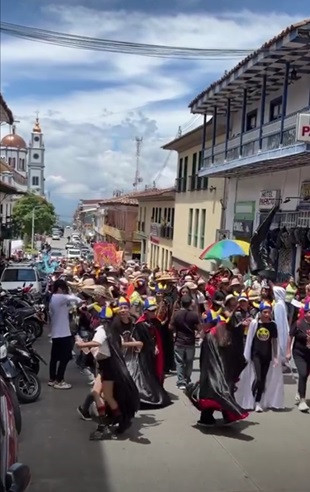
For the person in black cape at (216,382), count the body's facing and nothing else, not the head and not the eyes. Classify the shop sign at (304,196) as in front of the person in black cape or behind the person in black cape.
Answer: in front

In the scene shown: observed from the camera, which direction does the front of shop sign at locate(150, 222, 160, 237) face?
facing the viewer and to the left of the viewer

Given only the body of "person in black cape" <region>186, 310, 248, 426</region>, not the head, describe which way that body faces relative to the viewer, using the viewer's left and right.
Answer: facing away from the viewer

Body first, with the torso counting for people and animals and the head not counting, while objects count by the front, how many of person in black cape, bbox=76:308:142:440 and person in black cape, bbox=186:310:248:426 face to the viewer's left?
1

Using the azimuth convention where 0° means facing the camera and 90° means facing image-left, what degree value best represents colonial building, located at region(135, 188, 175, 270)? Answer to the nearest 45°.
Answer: approximately 45°

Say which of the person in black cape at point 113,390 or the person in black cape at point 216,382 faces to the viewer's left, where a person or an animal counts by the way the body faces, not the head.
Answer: the person in black cape at point 113,390

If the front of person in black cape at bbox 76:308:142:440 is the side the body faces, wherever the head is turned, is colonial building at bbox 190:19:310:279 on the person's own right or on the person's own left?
on the person's own right

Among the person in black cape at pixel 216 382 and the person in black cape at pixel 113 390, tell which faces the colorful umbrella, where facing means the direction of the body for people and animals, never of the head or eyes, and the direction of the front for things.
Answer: the person in black cape at pixel 216 382

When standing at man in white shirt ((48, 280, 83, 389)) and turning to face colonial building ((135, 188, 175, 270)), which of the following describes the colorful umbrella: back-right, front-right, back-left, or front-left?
front-right

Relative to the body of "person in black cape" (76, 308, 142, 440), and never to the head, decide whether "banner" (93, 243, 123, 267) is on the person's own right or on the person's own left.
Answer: on the person's own right
